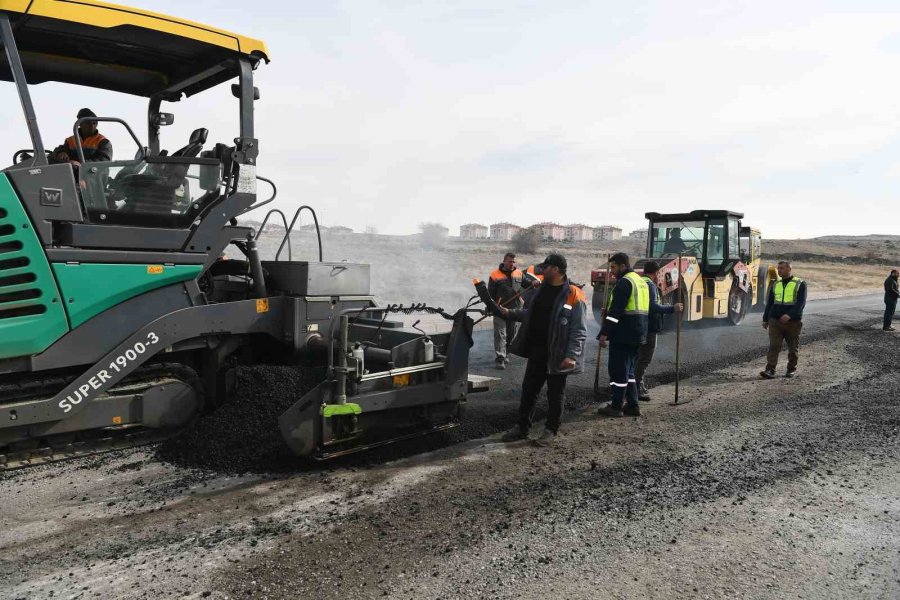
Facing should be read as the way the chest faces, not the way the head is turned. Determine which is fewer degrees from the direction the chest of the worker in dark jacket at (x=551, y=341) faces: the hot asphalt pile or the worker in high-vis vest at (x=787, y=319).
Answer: the hot asphalt pile

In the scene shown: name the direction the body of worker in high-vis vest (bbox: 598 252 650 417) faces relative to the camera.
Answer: to the viewer's left

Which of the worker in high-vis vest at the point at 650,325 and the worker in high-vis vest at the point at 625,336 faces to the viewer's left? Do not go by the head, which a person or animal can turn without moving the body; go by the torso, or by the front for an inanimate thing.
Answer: the worker in high-vis vest at the point at 625,336

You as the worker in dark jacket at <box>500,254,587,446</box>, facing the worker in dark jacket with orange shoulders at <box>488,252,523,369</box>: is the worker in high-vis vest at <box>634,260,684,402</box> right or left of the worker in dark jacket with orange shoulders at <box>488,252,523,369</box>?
right

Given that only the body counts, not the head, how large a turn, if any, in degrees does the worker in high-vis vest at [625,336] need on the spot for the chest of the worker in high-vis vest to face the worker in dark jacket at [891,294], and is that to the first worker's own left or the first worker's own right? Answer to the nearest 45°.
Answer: approximately 135° to the first worker's own right

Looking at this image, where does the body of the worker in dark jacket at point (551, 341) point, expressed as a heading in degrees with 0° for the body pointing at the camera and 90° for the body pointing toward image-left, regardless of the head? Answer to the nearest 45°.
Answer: approximately 45°
